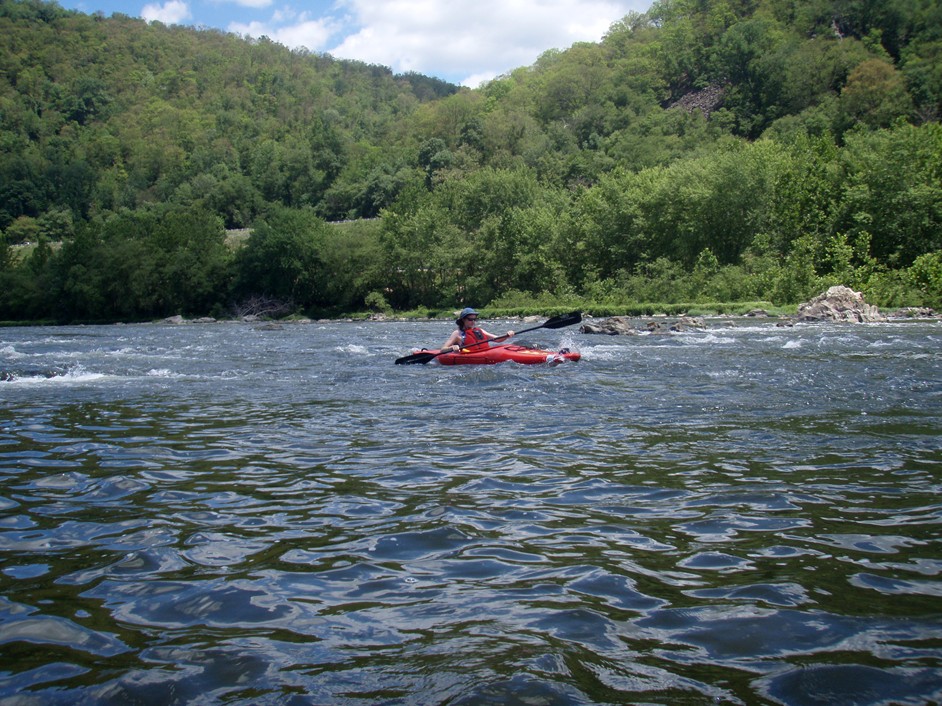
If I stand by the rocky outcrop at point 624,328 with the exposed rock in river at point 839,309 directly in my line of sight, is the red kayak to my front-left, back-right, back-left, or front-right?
back-right

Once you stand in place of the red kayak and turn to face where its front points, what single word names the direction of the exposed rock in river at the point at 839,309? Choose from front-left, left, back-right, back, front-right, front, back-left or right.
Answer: front-left

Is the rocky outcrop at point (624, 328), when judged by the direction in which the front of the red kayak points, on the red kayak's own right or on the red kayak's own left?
on the red kayak's own left

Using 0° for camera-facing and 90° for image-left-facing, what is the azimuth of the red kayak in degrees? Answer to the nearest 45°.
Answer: approximately 270°
